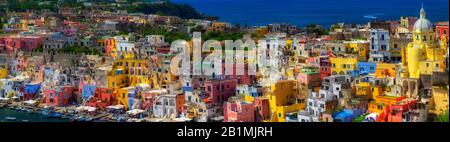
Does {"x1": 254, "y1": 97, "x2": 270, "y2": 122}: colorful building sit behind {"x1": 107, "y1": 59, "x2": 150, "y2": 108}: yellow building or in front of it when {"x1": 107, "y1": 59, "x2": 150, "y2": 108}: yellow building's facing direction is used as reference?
in front

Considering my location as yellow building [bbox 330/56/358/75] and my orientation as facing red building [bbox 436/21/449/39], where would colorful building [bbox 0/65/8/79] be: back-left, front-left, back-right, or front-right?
back-left

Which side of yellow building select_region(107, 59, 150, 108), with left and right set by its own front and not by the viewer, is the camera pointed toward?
front

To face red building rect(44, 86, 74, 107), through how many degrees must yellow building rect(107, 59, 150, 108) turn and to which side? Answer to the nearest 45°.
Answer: approximately 90° to its right

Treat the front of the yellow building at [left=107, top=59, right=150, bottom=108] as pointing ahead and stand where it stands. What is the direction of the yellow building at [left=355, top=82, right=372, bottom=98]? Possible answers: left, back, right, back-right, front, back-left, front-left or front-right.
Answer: front-left

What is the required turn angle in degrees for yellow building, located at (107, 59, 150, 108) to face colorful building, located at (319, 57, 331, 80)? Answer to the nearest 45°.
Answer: approximately 45° to its left
